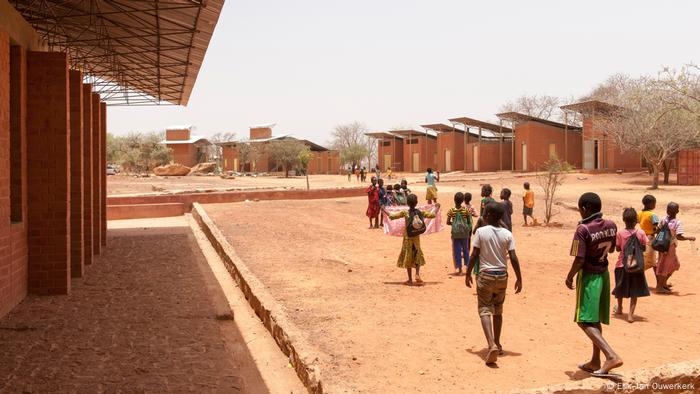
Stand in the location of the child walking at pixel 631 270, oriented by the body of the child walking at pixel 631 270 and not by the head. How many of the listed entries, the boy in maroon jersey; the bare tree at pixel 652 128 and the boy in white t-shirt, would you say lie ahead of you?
1

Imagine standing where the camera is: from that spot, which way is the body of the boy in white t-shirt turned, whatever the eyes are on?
away from the camera

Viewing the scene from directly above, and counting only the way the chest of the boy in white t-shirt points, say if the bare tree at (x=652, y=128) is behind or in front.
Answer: in front

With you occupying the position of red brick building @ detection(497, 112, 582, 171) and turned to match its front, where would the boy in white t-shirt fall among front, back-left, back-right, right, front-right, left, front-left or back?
front-left

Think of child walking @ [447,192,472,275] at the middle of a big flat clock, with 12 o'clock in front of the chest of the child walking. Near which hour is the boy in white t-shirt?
The boy in white t-shirt is roughly at 6 o'clock from the child walking.

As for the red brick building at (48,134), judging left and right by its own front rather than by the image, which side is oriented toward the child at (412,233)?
front

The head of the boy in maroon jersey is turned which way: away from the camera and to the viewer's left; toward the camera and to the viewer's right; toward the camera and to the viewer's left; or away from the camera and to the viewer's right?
away from the camera and to the viewer's left

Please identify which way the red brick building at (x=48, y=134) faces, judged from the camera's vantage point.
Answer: facing to the right of the viewer

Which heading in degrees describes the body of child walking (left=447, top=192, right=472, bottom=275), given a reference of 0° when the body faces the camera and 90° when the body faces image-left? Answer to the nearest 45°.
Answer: approximately 180°

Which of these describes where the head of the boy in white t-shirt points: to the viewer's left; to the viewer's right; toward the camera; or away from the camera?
away from the camera

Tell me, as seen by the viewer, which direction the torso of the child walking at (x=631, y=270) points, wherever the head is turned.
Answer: away from the camera
